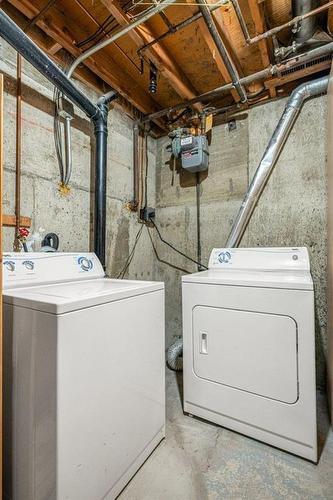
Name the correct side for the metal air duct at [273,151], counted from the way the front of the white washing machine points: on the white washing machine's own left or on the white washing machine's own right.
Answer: on the white washing machine's own left

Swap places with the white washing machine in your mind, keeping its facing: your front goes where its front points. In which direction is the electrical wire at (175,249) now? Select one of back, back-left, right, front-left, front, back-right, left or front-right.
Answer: left

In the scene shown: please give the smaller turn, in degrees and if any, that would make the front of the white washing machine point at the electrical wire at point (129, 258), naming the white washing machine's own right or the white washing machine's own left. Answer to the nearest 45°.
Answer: approximately 135° to the white washing machine's own left

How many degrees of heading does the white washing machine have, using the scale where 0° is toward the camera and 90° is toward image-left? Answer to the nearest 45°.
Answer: approximately 315°
